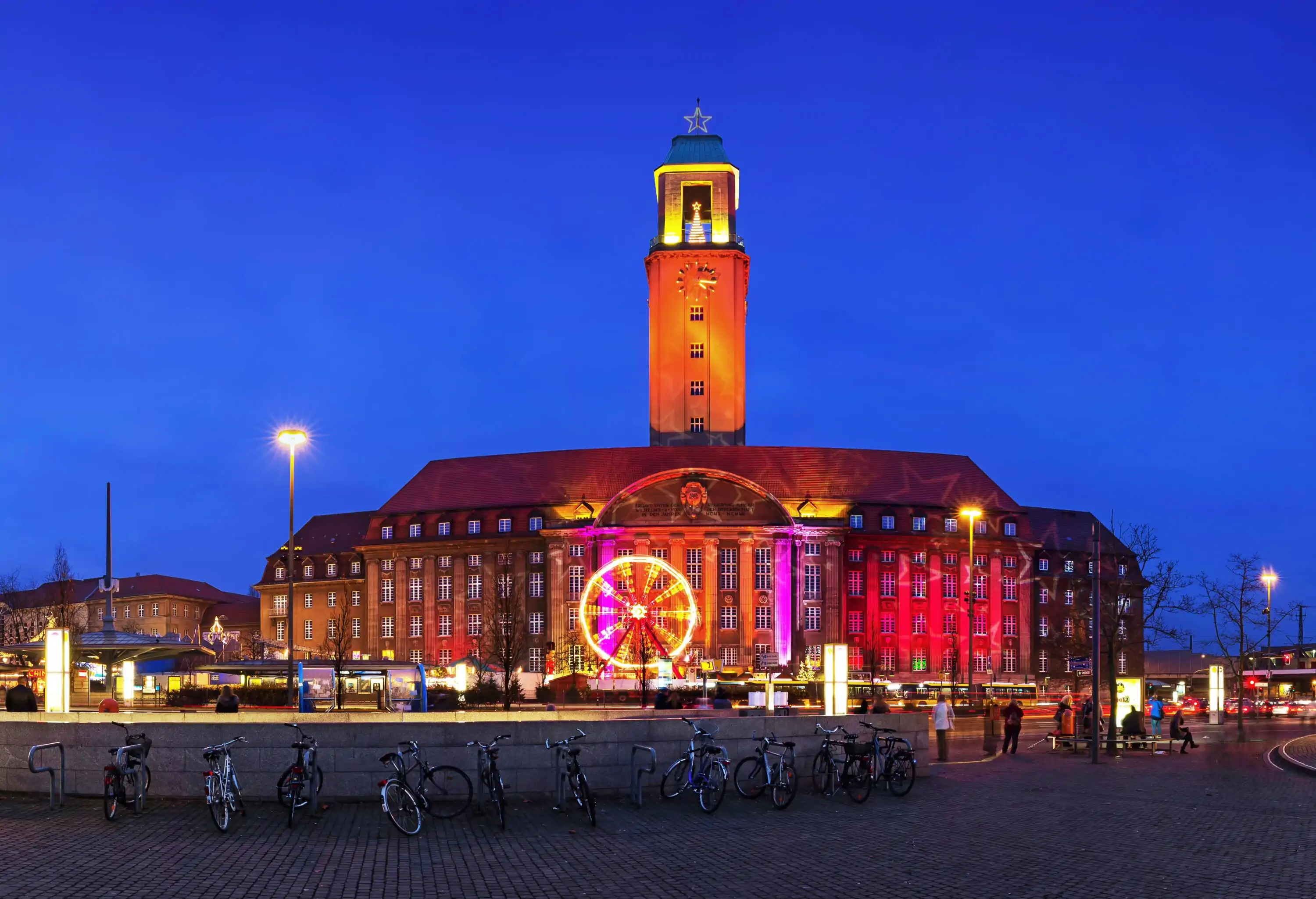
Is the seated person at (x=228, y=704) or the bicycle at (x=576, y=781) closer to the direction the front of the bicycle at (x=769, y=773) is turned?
the seated person

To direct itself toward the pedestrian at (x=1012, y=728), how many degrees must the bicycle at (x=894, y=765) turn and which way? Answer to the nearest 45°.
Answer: approximately 45° to its right

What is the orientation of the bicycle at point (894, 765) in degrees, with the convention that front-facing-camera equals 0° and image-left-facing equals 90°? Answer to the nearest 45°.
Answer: approximately 135°

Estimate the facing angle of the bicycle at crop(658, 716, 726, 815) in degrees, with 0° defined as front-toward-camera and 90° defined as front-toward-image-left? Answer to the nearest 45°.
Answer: approximately 135°

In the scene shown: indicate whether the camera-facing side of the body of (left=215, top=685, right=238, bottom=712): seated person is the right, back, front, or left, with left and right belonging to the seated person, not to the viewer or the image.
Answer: back

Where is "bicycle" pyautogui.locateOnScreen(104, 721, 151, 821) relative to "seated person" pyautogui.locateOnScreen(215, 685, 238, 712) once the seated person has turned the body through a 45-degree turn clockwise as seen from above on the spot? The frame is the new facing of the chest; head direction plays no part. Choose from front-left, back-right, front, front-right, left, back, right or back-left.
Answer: back-right
